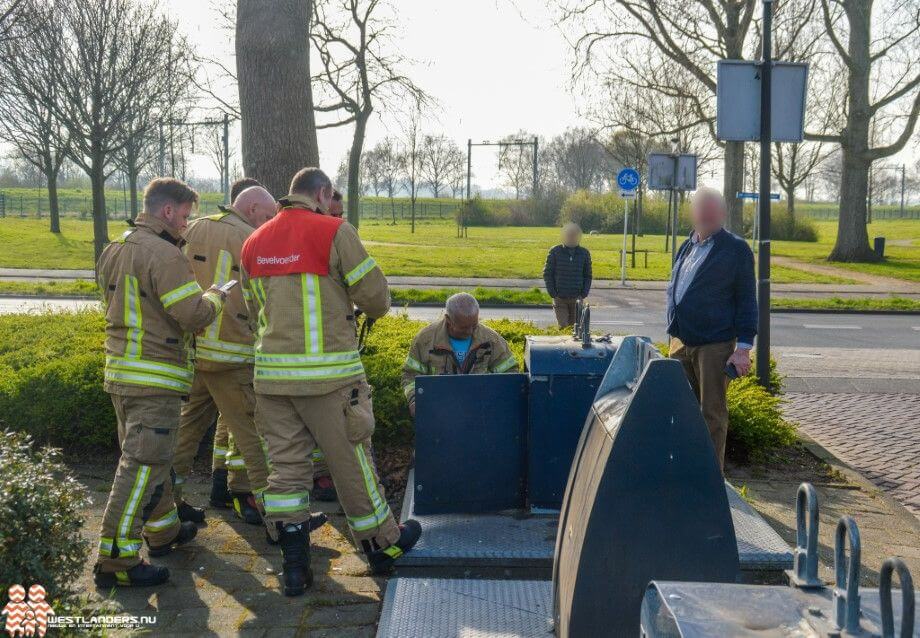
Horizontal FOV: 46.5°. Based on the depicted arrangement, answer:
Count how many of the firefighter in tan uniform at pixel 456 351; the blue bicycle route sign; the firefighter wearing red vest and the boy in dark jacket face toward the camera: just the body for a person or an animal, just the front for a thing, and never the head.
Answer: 3

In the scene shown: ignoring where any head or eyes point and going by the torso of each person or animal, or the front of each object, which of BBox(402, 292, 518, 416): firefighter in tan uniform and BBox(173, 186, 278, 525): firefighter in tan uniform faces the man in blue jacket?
BBox(173, 186, 278, 525): firefighter in tan uniform

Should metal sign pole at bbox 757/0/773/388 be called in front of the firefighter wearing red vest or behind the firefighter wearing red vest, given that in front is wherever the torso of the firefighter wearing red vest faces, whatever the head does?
in front

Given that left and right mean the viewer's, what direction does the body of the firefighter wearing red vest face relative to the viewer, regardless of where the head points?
facing away from the viewer and to the right of the viewer

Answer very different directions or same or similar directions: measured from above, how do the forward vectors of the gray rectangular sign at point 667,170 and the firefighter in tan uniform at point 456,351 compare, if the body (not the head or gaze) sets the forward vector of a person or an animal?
very different directions

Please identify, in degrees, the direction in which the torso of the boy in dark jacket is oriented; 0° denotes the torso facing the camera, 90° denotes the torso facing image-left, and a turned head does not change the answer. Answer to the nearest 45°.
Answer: approximately 0°

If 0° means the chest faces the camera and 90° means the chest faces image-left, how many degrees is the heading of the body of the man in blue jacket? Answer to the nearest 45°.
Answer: approximately 45°

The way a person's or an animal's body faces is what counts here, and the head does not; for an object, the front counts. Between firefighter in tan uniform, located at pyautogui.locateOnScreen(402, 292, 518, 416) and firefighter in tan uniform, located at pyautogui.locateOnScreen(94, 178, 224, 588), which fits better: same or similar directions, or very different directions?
very different directions

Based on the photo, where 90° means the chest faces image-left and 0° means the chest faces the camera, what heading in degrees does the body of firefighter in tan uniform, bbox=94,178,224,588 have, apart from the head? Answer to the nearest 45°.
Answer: approximately 225°

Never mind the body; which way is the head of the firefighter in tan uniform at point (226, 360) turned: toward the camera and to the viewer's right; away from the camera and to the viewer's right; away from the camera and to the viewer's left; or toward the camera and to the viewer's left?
away from the camera and to the viewer's right

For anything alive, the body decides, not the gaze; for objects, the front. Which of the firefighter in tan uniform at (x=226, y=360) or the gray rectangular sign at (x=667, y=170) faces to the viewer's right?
the firefighter in tan uniform

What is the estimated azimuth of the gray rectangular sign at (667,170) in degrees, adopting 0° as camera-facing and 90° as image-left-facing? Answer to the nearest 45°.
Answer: approximately 180°
